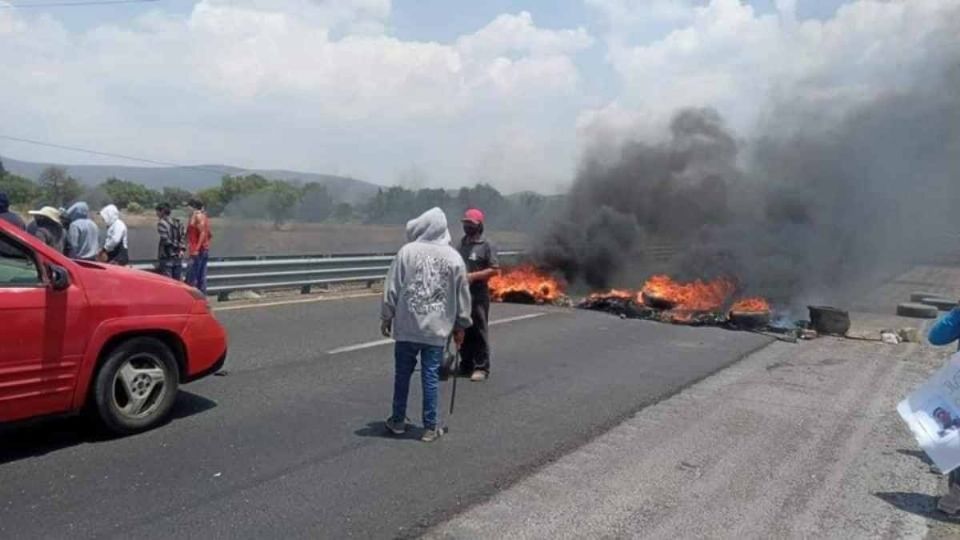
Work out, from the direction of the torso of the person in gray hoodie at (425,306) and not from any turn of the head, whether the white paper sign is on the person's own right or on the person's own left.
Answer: on the person's own right

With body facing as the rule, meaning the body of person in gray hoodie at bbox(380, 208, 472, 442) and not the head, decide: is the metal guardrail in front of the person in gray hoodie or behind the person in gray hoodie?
in front

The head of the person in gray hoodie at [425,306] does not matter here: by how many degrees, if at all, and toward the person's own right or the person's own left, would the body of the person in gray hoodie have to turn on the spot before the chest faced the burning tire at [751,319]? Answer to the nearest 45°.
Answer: approximately 45° to the person's own right

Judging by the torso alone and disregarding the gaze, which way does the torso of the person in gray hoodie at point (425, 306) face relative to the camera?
away from the camera

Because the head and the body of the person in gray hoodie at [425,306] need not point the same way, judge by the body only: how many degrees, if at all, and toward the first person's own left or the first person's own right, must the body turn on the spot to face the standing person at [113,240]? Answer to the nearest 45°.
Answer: approximately 45° to the first person's own left

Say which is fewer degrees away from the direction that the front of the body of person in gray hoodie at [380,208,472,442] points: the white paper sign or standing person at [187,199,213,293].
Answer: the standing person

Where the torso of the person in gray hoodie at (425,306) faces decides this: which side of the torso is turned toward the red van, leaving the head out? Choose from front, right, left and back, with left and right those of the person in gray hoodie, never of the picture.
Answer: left

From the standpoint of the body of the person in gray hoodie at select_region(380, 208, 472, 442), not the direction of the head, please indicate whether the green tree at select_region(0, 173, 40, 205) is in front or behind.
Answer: in front

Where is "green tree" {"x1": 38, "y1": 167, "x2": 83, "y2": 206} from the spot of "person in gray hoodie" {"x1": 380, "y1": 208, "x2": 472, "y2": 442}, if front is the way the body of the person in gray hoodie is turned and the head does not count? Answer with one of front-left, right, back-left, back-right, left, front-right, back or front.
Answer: front-left

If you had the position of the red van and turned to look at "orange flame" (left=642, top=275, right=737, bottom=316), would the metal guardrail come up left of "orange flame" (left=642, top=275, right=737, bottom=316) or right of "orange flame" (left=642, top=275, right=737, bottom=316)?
left

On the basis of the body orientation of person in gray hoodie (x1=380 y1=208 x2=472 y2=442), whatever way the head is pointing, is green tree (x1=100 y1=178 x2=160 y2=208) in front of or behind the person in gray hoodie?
in front

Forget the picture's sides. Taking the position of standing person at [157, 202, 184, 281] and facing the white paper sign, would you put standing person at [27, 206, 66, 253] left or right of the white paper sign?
right
